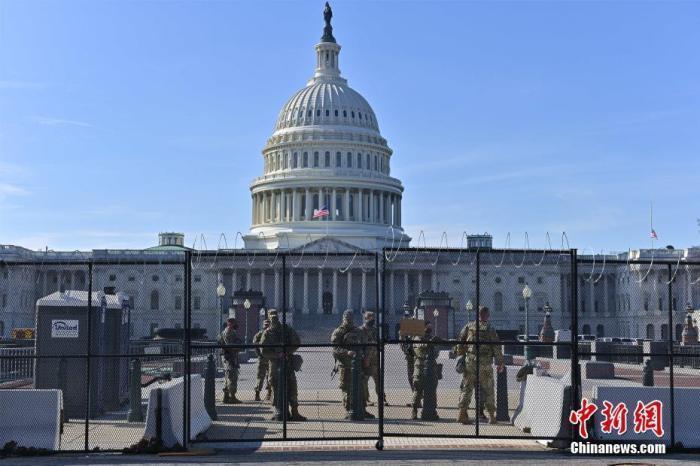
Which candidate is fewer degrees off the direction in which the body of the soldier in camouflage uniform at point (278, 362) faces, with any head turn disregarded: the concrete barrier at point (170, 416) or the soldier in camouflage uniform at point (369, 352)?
the concrete barrier

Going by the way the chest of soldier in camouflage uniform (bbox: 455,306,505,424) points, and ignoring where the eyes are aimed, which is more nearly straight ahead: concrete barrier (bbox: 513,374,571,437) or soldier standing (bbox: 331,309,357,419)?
the concrete barrier

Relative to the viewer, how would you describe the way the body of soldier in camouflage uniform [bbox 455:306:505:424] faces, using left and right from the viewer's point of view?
facing the viewer

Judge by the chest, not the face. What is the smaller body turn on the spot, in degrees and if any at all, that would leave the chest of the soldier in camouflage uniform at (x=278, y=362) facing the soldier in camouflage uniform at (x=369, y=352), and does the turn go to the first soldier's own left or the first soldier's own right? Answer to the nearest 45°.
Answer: approximately 135° to the first soldier's own left

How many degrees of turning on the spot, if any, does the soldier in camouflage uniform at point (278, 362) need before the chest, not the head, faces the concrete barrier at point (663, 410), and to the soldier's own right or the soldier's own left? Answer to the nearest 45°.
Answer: approximately 45° to the soldier's own left

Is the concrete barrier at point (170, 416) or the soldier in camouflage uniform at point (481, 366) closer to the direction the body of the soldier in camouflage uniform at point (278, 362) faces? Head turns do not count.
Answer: the concrete barrier

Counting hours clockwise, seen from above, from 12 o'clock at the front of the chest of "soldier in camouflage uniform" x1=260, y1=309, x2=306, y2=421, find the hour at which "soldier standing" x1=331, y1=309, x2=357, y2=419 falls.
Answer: The soldier standing is roughly at 9 o'clock from the soldier in camouflage uniform.

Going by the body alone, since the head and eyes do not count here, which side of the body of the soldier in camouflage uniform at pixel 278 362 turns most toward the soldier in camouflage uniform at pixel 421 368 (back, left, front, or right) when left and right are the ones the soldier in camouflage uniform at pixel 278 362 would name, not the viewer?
left
